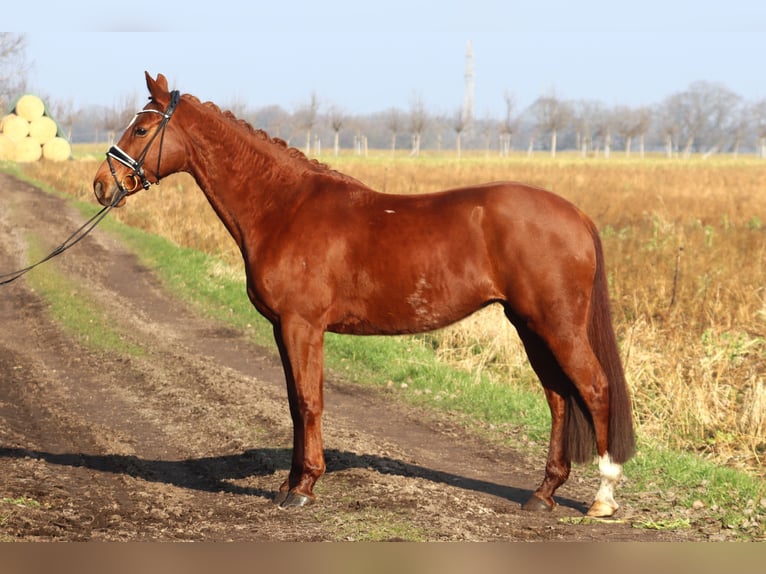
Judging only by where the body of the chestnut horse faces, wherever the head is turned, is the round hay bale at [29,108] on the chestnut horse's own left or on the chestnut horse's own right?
on the chestnut horse's own right

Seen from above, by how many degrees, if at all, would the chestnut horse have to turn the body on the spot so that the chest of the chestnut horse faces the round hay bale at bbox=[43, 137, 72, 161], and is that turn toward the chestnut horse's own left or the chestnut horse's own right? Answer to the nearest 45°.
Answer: approximately 90° to the chestnut horse's own right

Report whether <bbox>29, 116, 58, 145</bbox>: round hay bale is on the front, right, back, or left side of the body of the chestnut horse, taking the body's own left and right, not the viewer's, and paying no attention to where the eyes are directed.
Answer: right

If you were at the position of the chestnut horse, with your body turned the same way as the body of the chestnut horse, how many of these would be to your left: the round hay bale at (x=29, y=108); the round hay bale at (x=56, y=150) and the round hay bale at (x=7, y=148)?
0

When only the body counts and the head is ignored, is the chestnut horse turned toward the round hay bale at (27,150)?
no

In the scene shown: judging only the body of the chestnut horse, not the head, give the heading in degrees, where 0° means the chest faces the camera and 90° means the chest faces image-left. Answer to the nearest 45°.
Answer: approximately 90°

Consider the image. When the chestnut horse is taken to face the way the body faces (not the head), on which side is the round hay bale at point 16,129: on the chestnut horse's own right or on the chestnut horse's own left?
on the chestnut horse's own right

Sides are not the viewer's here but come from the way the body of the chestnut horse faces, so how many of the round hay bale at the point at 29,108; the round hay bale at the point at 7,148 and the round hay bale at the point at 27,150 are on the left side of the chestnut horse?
0

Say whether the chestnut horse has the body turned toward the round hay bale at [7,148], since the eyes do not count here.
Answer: no
